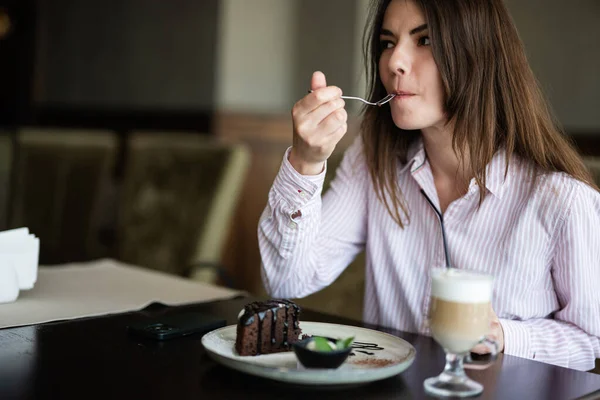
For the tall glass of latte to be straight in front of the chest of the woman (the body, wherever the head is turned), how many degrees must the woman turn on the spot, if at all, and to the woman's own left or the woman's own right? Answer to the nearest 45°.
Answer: approximately 45° to the woman's own left

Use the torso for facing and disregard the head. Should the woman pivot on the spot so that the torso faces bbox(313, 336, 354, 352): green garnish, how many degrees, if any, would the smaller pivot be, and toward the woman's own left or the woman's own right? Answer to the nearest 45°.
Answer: approximately 45° to the woman's own left

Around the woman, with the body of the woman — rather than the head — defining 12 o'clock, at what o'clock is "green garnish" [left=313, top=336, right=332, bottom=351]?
The green garnish is roughly at 11 o'clock from the woman.

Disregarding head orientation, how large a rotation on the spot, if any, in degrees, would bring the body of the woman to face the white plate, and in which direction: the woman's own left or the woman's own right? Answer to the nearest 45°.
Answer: approximately 45° to the woman's own left

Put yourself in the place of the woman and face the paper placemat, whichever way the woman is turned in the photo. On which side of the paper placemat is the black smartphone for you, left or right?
left

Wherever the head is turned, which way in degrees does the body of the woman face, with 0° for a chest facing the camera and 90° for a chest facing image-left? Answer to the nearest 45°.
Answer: approximately 45°
